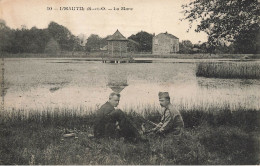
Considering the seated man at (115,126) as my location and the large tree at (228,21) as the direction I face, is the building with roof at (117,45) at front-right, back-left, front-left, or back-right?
front-left

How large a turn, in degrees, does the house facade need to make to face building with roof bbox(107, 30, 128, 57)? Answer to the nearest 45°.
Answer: approximately 90° to its right

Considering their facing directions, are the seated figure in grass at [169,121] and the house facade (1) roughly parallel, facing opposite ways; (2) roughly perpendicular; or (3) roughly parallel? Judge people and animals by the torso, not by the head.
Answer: roughly perpendicular

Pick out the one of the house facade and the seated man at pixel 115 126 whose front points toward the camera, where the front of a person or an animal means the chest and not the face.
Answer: the house facade

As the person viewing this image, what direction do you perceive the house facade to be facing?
facing the viewer

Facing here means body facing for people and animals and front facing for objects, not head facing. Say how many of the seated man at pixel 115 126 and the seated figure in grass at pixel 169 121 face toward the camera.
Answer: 0

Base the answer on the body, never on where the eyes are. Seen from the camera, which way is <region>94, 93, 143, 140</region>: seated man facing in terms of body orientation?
to the viewer's right

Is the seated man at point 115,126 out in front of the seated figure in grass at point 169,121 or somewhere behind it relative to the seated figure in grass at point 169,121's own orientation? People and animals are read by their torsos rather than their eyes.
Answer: in front

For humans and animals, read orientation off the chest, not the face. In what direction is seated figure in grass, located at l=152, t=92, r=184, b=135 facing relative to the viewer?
to the viewer's left

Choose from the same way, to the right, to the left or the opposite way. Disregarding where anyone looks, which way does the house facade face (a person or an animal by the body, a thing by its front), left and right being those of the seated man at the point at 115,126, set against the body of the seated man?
to the right
